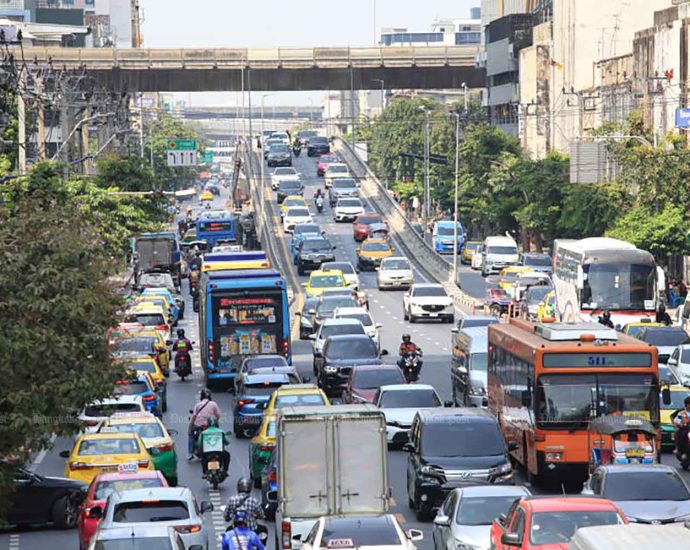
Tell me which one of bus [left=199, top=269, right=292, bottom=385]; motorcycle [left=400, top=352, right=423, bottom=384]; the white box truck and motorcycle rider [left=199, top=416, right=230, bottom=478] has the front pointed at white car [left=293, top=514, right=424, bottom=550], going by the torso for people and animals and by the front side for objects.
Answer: the motorcycle

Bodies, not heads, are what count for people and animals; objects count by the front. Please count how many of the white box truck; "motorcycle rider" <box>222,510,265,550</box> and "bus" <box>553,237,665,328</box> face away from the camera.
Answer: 2

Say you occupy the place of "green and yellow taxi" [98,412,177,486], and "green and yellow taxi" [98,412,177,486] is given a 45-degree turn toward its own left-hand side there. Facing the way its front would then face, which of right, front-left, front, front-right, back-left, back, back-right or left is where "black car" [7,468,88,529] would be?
left

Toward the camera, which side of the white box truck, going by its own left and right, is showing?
back

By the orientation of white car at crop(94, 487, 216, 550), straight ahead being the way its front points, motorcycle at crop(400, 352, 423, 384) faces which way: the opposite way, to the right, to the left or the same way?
the opposite way

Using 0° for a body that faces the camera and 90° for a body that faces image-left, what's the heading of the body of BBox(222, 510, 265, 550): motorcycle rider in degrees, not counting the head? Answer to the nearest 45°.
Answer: approximately 180°

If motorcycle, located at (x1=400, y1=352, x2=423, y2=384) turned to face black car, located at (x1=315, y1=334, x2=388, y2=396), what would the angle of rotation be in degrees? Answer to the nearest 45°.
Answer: approximately 90° to its right

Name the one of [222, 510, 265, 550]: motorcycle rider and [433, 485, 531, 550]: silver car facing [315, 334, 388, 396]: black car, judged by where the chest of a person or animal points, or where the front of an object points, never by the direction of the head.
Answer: the motorcycle rider

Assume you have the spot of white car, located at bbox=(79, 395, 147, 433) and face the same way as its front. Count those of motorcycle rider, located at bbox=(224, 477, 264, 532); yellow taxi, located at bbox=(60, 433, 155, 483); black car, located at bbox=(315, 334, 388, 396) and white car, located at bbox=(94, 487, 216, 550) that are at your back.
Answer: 3

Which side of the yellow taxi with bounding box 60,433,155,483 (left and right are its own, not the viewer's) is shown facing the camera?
back
